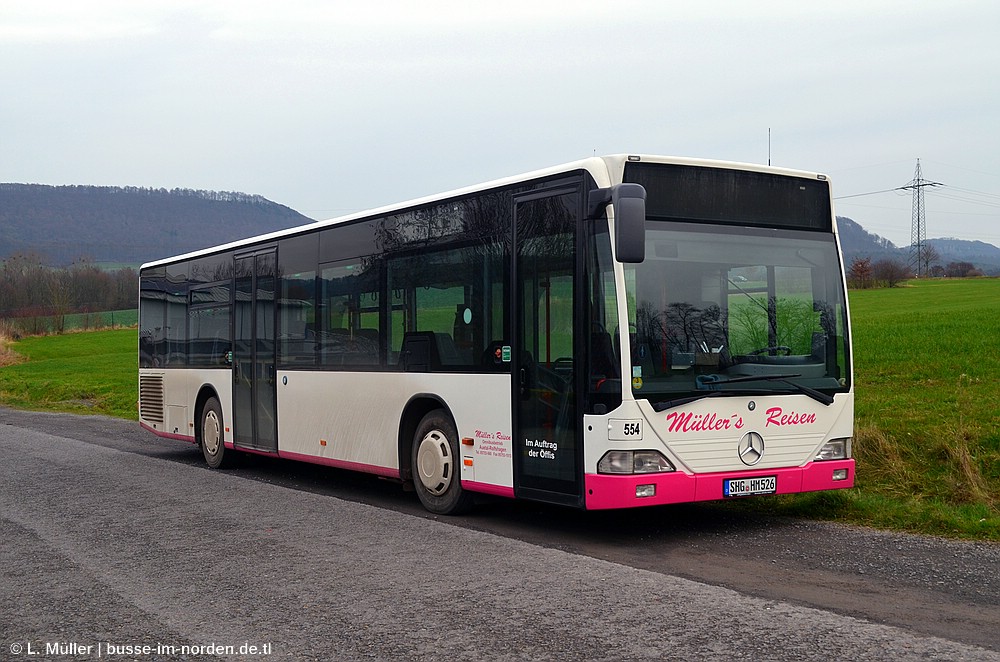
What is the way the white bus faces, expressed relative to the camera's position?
facing the viewer and to the right of the viewer
